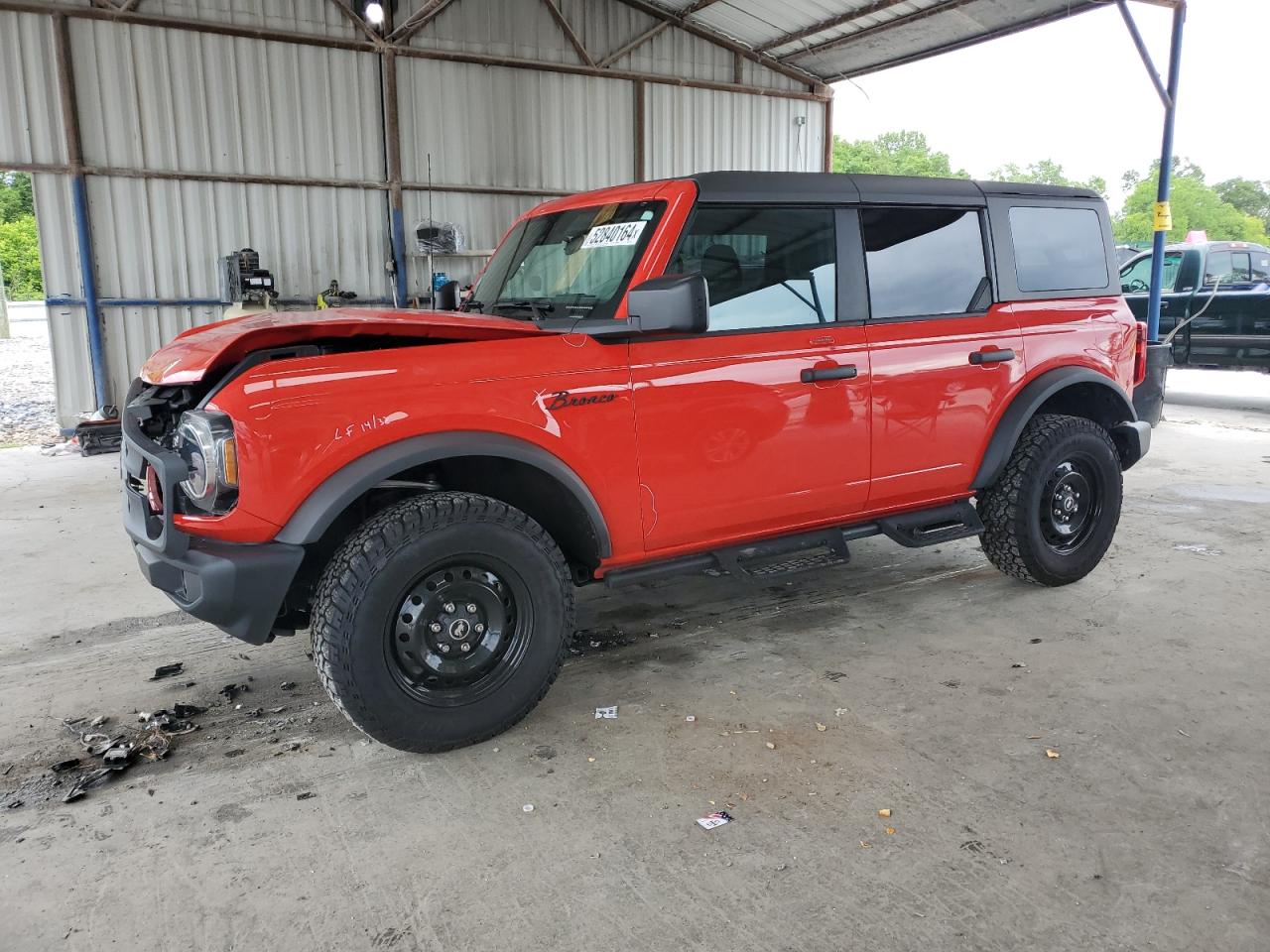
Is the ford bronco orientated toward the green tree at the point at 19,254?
no

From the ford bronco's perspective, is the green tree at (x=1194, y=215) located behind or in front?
behind

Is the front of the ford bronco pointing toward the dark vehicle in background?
no

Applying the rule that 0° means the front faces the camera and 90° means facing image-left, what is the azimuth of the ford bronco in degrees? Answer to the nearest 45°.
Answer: approximately 45°

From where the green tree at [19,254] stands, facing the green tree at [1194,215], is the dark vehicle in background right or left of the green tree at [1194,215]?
right

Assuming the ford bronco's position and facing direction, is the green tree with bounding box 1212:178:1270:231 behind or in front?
behind

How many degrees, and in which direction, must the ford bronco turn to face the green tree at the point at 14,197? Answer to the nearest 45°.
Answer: approximately 90° to its right
